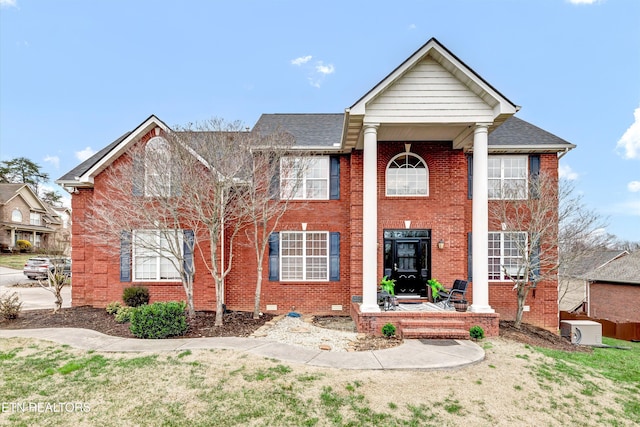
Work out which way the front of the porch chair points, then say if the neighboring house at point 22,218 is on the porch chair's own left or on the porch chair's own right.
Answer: on the porch chair's own right

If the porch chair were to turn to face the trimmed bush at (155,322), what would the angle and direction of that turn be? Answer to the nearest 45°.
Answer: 0° — it already faces it

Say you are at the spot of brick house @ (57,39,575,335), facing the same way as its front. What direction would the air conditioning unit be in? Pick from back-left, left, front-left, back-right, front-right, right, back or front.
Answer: left

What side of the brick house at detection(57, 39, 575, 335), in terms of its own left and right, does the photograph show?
front

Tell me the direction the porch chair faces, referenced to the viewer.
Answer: facing the viewer and to the left of the viewer

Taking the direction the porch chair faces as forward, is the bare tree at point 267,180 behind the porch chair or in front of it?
in front

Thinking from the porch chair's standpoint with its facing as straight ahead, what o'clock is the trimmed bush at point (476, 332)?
The trimmed bush is roughly at 10 o'clock from the porch chair.

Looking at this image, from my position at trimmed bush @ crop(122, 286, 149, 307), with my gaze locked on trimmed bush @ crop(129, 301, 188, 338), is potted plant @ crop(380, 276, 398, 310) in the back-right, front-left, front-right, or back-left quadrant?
front-left

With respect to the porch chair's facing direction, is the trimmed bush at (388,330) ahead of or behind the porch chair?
ahead

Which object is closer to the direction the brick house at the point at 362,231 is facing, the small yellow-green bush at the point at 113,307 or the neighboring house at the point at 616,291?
the small yellow-green bush
